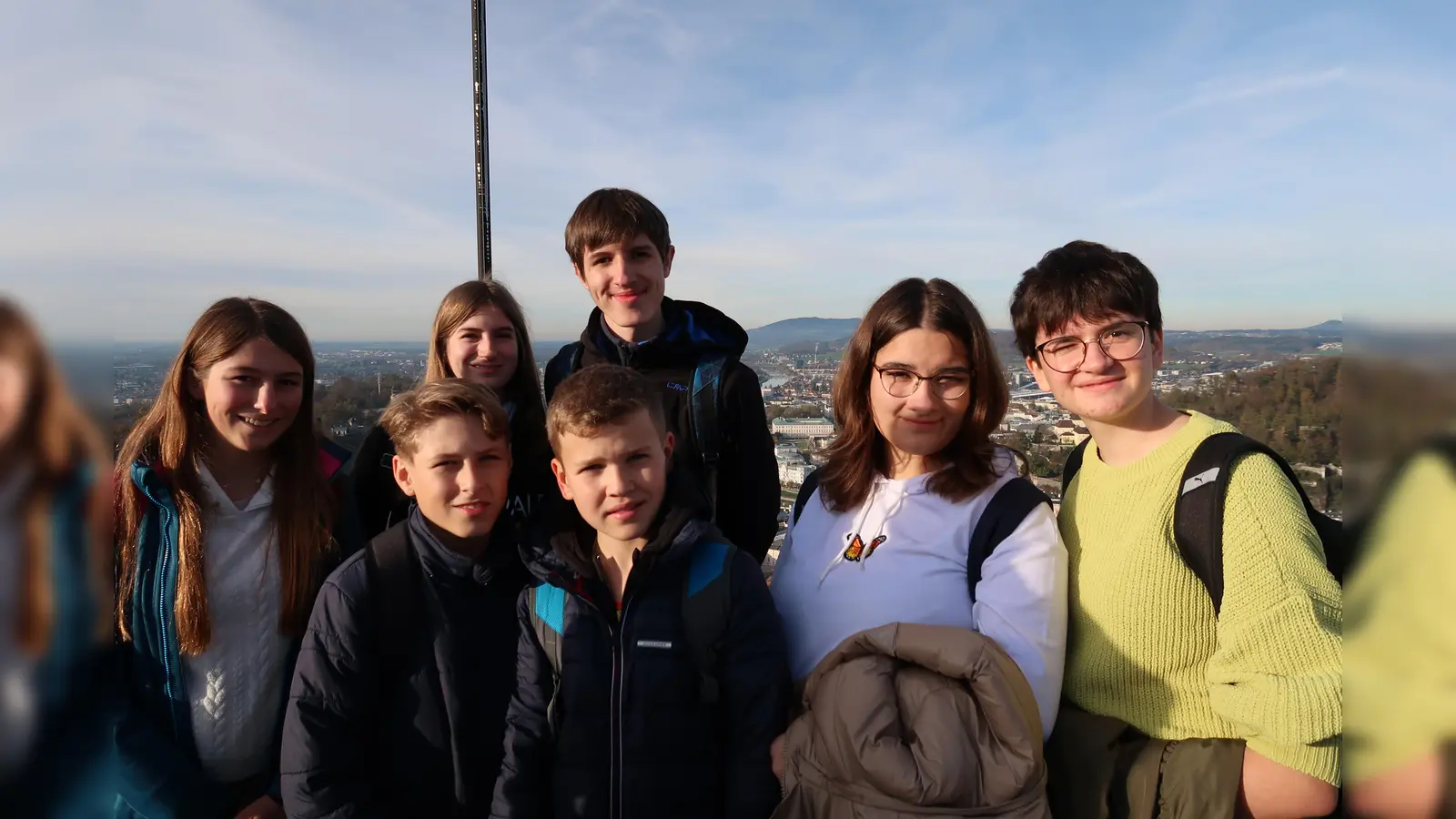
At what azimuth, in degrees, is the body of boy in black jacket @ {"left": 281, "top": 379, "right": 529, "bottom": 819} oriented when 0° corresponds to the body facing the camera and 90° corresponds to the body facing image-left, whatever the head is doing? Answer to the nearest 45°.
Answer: approximately 315°

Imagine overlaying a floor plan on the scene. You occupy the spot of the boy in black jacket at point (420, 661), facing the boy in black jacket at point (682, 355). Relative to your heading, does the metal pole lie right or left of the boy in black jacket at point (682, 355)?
left

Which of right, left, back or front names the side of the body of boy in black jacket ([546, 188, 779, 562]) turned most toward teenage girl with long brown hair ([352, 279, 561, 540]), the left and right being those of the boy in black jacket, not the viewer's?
right

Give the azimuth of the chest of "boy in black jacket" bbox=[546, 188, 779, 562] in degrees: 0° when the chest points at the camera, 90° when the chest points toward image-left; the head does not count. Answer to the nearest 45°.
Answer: approximately 0°

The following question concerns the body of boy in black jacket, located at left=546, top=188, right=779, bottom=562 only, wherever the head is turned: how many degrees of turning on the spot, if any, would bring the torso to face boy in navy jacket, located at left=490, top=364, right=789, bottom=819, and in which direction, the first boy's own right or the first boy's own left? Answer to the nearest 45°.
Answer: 0° — they already face them

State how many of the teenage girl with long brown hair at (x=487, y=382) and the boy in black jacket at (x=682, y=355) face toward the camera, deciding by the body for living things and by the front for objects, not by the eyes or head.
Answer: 2

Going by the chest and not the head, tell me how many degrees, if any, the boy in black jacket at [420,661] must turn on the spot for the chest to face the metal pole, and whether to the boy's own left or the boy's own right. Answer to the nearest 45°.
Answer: approximately 135° to the boy's own left

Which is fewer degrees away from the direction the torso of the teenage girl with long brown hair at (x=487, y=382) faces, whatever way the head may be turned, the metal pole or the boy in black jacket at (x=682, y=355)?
the boy in black jacket

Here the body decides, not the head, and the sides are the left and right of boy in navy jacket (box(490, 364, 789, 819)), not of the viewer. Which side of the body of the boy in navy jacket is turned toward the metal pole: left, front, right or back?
back
